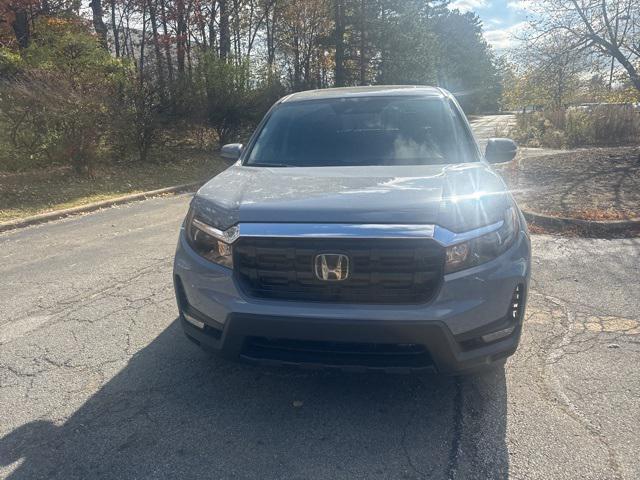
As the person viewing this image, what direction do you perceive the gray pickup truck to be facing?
facing the viewer

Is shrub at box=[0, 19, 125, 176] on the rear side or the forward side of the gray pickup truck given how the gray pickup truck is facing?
on the rear side

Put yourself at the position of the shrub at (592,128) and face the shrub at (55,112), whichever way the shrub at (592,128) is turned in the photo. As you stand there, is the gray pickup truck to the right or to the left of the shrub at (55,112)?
left

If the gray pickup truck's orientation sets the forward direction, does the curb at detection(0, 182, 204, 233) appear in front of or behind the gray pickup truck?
behind

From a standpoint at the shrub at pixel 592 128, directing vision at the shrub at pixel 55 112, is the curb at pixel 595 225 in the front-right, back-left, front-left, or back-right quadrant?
front-left

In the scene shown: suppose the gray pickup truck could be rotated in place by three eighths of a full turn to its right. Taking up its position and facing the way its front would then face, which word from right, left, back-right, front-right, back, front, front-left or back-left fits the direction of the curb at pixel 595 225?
right

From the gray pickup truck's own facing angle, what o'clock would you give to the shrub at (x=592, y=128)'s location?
The shrub is roughly at 7 o'clock from the gray pickup truck.
